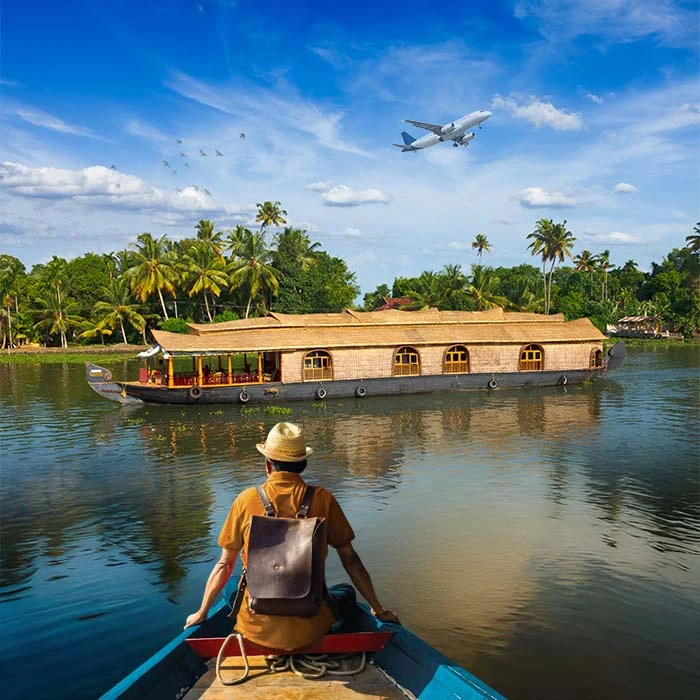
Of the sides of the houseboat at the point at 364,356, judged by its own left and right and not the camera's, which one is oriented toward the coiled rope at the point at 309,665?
left

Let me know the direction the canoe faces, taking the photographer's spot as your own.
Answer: facing away from the viewer

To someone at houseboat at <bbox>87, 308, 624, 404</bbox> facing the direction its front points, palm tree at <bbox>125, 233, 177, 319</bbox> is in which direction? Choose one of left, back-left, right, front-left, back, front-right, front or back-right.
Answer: front-right

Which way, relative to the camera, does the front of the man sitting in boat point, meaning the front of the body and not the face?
away from the camera

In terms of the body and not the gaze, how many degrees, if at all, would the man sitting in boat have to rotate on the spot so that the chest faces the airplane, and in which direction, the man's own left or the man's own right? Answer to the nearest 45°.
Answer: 0° — they already face it

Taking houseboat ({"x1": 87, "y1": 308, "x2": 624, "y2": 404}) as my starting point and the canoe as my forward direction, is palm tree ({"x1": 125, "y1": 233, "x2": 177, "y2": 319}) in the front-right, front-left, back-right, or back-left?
back-right

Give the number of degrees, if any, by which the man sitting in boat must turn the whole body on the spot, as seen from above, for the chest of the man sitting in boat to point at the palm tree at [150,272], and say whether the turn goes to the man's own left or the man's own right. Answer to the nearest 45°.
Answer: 0° — they already face it

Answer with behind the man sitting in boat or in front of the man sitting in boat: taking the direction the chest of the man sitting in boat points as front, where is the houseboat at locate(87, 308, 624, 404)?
in front

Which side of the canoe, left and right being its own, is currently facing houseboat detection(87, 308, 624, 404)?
front

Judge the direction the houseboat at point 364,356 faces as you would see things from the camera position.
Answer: facing to the left of the viewer

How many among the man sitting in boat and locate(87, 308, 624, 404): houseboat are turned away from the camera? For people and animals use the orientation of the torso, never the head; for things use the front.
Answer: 1

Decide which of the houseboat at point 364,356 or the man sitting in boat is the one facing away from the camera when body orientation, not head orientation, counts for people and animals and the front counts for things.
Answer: the man sitting in boat

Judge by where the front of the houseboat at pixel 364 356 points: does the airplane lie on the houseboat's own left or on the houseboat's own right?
on the houseboat's own right

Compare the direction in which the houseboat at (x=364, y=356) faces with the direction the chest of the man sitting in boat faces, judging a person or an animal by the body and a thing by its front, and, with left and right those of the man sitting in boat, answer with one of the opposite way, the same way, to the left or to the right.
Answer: to the left
